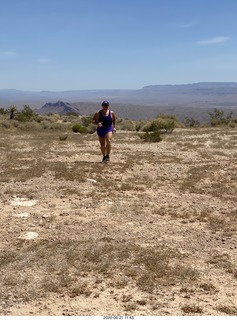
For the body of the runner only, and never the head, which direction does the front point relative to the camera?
toward the camera

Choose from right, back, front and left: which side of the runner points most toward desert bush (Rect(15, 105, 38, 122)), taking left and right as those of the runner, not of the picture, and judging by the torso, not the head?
back
